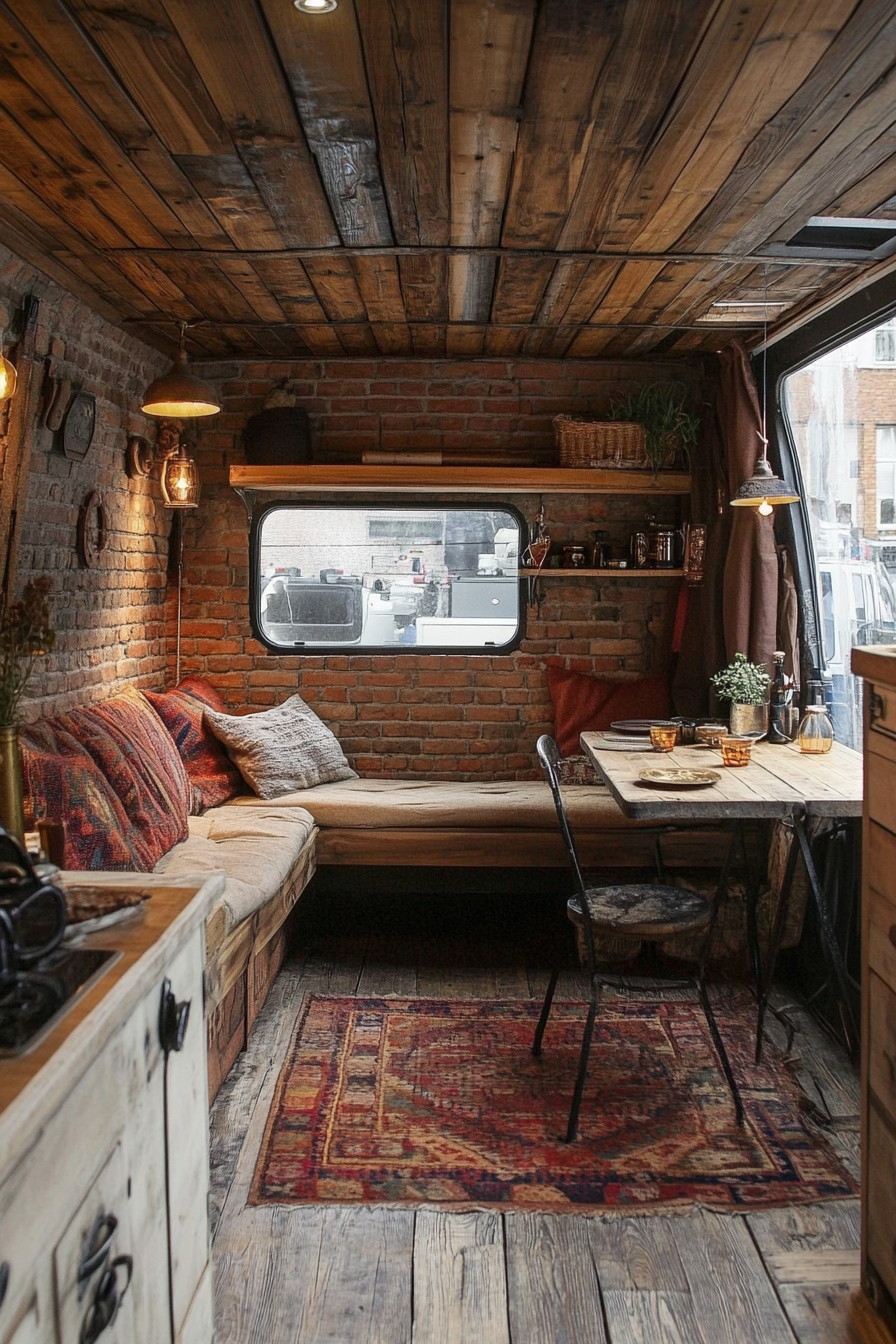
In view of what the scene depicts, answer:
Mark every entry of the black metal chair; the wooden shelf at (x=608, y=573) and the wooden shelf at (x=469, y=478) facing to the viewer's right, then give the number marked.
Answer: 1

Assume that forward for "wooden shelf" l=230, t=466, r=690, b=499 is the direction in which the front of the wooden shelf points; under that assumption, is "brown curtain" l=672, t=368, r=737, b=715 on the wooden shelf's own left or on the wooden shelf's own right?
on the wooden shelf's own left

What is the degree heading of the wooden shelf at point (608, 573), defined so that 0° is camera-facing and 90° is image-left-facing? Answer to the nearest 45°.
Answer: approximately 0°

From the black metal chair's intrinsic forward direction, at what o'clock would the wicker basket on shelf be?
The wicker basket on shelf is roughly at 9 o'clock from the black metal chair.

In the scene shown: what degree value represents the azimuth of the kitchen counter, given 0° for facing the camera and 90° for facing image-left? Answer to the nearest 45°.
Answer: approximately 270°

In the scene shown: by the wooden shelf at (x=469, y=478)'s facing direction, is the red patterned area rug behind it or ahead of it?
ahead

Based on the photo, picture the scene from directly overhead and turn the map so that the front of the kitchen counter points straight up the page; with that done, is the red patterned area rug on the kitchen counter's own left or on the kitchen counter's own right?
on the kitchen counter's own left

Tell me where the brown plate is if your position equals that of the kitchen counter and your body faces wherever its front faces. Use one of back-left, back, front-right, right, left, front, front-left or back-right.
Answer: front-left

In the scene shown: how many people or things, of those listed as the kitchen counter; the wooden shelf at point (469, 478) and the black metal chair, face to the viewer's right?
2

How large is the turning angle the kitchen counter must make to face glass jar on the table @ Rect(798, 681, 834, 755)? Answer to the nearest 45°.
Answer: approximately 45° to its left

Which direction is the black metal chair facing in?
to the viewer's right

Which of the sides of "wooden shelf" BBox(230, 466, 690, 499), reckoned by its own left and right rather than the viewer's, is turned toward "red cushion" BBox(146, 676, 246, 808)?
right

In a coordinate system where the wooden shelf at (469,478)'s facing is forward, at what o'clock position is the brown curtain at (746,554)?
The brown curtain is roughly at 10 o'clock from the wooden shelf.
